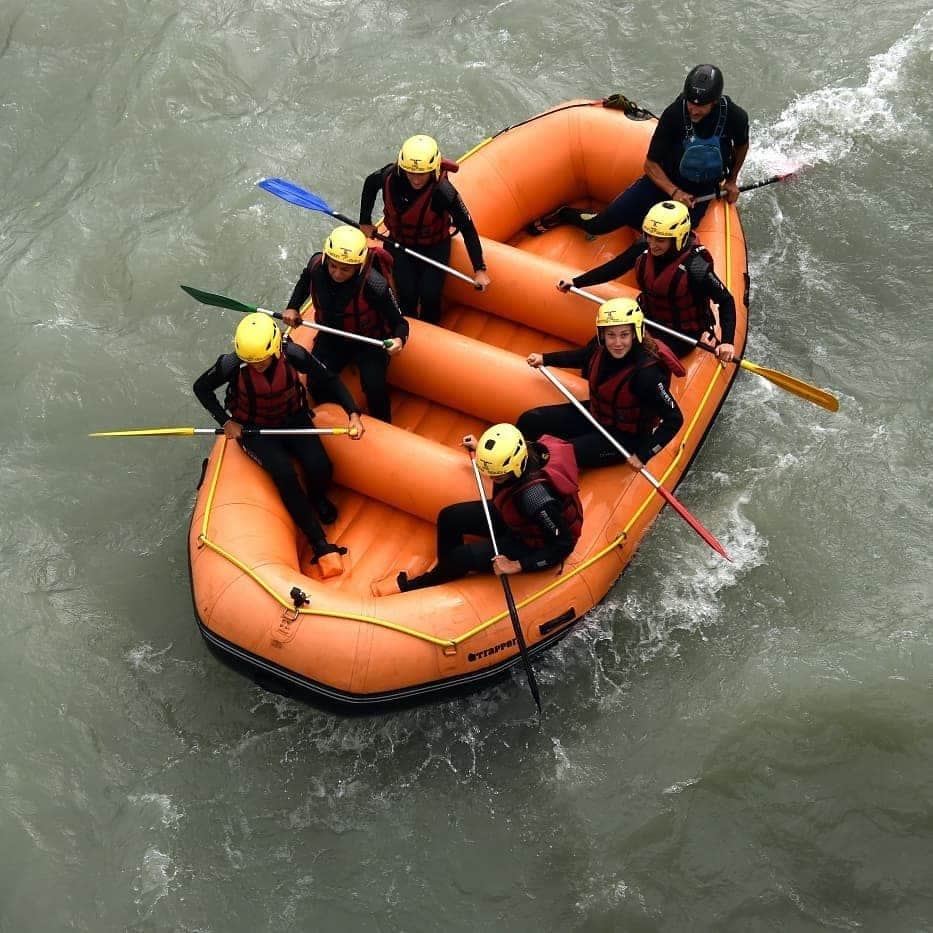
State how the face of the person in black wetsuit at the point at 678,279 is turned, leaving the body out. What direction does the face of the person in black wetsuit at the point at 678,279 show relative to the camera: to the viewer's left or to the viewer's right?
to the viewer's left

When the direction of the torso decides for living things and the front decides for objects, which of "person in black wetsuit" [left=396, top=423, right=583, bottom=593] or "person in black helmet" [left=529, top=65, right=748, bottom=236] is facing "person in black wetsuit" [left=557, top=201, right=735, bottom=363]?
"person in black helmet" [left=529, top=65, right=748, bottom=236]

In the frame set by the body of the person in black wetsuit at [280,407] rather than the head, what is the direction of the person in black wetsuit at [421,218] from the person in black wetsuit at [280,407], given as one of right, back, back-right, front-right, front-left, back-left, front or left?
back-left

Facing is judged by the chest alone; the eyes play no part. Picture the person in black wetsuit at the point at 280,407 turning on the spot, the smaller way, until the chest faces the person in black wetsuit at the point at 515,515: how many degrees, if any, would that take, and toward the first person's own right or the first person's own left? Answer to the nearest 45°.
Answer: approximately 45° to the first person's own left

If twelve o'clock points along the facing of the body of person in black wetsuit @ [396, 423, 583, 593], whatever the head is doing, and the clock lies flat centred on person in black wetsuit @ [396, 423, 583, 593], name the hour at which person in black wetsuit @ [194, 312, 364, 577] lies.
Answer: person in black wetsuit @ [194, 312, 364, 577] is roughly at 1 o'clock from person in black wetsuit @ [396, 423, 583, 593].

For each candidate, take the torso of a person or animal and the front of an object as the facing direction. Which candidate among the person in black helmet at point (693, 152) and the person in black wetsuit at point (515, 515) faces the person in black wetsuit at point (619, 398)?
the person in black helmet at point (693, 152)

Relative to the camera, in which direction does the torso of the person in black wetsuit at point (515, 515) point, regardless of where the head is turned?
to the viewer's left

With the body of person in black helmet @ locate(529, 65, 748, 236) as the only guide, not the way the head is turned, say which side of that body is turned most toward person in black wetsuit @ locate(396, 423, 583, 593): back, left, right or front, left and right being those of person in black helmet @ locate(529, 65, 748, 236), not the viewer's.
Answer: front
